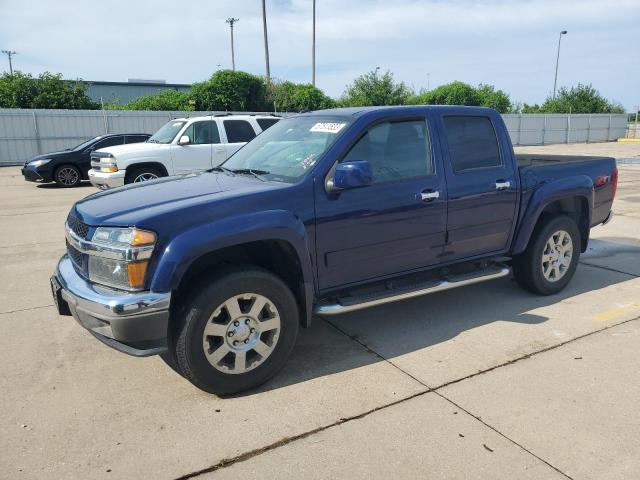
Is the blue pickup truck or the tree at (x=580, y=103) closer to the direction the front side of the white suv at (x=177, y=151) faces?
the blue pickup truck

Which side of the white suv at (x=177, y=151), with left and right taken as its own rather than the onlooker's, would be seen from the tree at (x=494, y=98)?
back

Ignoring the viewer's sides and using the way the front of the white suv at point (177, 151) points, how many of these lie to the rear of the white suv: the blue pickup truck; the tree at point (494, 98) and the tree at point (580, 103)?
2

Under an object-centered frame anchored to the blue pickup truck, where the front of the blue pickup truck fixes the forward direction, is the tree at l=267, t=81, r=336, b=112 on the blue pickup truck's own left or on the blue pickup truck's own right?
on the blue pickup truck's own right

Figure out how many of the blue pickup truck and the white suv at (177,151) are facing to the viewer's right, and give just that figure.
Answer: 0

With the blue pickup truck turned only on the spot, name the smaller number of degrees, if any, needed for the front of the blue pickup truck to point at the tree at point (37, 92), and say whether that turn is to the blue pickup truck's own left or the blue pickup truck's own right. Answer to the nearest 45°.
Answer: approximately 90° to the blue pickup truck's own right

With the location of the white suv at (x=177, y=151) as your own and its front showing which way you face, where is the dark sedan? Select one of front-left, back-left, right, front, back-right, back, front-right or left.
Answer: right

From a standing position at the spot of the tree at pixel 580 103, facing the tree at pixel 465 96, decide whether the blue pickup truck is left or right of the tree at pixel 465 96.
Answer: left

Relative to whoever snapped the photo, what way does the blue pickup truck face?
facing the viewer and to the left of the viewer

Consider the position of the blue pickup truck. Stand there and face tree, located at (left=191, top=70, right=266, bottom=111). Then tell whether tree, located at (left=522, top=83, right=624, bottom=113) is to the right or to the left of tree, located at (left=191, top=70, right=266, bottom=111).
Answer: right

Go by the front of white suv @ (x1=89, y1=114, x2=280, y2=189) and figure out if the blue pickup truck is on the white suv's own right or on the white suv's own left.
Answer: on the white suv's own left

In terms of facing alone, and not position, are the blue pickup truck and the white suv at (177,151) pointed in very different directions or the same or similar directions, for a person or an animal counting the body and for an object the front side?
same or similar directions

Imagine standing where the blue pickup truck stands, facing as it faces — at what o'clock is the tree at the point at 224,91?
The tree is roughly at 4 o'clock from the blue pickup truck.

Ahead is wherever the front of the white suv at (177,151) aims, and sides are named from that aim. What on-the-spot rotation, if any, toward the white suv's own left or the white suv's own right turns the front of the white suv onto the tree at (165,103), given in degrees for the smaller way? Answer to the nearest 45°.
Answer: approximately 135° to the white suv's own right

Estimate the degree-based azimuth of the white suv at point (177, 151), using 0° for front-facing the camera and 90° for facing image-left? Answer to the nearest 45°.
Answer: approximately 45°
